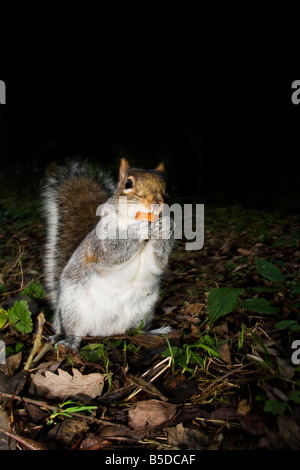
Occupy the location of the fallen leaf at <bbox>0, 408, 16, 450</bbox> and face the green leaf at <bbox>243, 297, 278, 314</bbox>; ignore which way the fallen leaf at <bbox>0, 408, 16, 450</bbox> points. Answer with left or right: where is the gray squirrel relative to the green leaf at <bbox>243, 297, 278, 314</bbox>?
left

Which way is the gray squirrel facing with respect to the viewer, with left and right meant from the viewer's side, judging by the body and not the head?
facing the viewer and to the right of the viewer

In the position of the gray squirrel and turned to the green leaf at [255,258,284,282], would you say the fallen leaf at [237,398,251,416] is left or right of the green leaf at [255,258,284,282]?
right

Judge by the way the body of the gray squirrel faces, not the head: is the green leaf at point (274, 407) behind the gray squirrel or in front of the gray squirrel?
in front

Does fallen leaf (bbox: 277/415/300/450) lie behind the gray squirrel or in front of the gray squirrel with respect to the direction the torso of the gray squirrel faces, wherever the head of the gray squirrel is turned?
in front

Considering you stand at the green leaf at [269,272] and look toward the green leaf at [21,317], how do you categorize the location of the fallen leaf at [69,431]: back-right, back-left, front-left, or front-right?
front-left

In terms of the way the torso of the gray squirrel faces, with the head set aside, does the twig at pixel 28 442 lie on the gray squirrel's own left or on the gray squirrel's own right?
on the gray squirrel's own right

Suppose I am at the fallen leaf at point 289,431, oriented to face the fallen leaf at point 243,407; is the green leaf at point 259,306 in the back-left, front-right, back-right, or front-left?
front-right

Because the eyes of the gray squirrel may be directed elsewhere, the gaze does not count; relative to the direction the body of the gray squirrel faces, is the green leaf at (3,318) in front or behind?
behind
